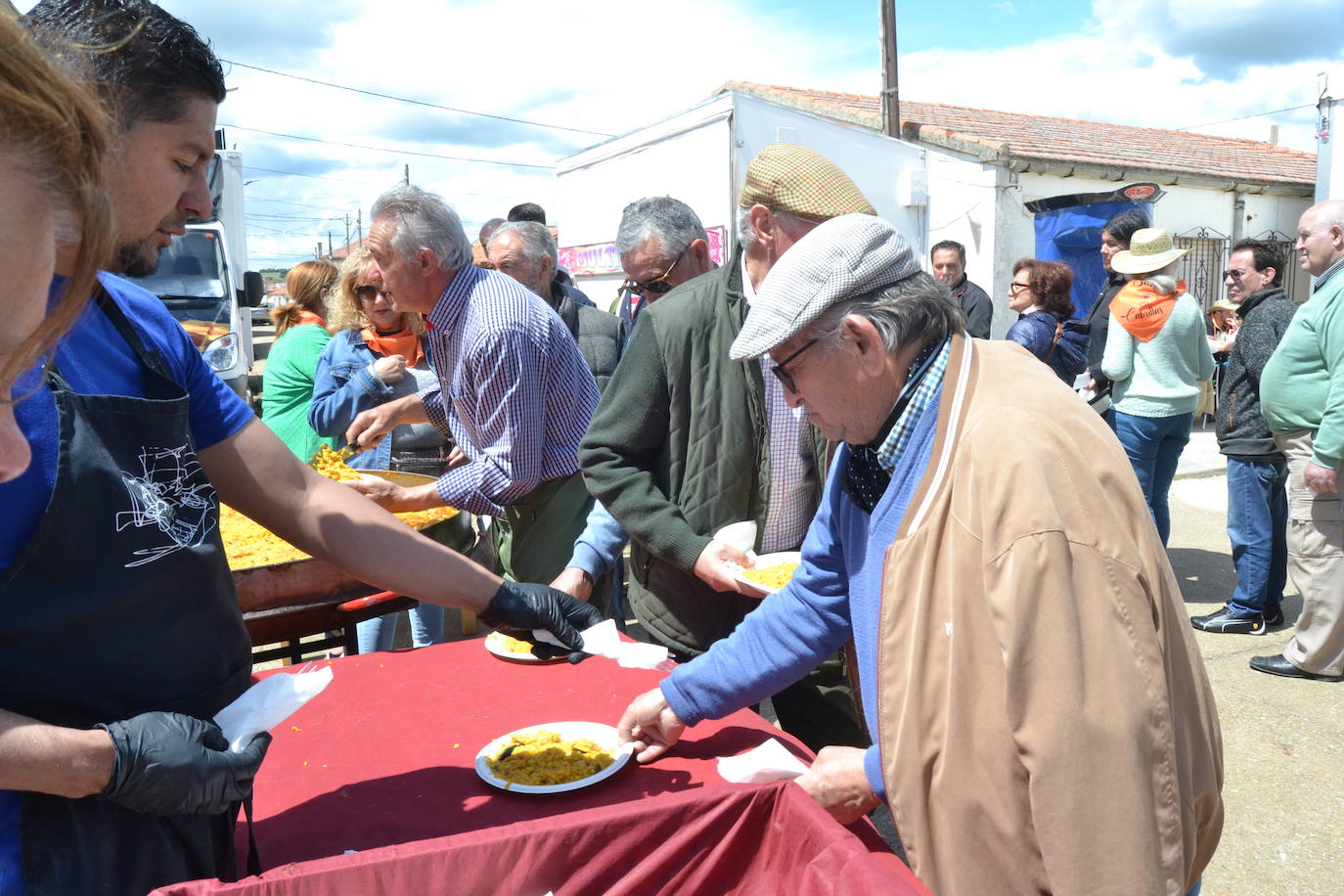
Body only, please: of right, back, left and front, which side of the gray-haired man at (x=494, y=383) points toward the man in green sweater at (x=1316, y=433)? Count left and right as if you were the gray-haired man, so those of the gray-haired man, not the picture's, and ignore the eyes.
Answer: back

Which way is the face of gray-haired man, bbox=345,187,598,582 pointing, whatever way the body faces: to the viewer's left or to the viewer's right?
to the viewer's left

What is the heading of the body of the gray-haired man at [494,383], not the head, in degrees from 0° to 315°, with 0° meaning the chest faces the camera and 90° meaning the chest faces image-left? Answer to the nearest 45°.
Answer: approximately 90°

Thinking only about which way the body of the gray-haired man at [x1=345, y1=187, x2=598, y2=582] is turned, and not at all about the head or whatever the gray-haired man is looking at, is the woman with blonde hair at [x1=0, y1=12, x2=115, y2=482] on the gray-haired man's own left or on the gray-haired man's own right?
on the gray-haired man's own left

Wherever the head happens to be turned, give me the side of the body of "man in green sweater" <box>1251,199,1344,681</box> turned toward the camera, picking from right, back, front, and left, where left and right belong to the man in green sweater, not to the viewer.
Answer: left

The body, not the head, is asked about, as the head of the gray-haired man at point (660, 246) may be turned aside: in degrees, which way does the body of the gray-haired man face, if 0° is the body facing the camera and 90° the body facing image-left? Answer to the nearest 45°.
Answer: approximately 45°

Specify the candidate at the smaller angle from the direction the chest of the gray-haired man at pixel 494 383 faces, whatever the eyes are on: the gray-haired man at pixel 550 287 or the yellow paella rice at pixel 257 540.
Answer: the yellow paella rice
